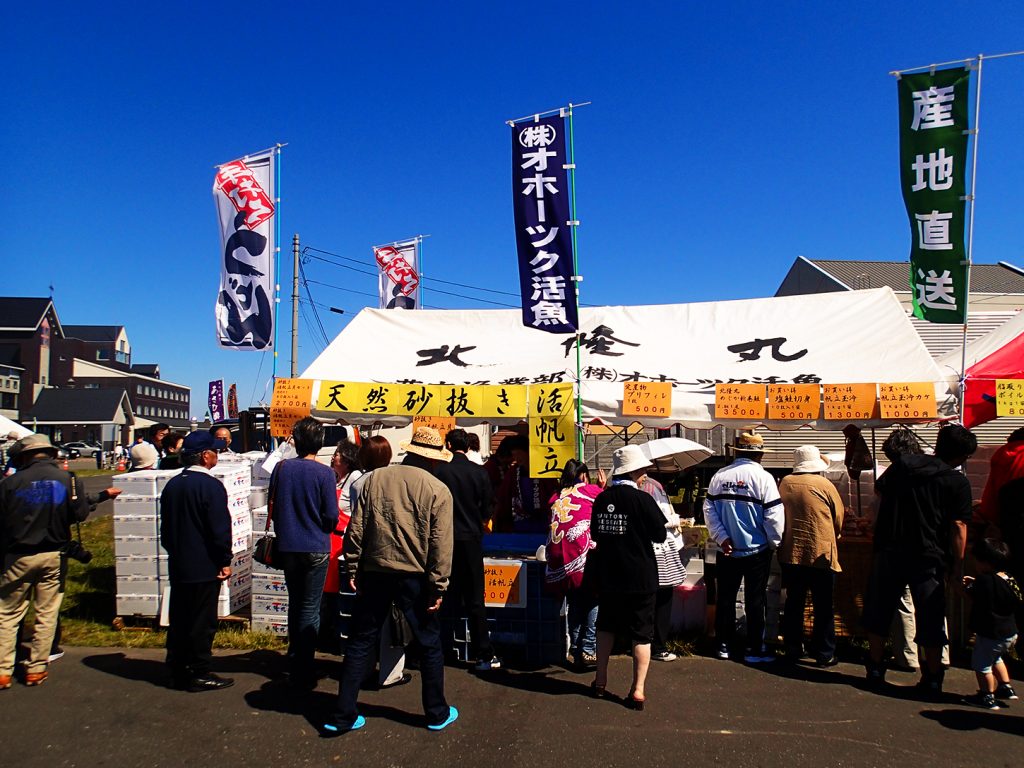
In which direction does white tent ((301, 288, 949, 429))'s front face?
toward the camera

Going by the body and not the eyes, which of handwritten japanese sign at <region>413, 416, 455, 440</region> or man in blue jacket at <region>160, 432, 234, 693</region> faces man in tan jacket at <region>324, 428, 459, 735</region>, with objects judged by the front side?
the handwritten japanese sign

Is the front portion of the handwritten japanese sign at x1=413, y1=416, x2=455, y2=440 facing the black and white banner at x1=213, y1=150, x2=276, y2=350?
no

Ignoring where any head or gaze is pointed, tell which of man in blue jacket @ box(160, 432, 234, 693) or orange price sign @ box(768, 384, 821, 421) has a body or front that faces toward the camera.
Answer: the orange price sign

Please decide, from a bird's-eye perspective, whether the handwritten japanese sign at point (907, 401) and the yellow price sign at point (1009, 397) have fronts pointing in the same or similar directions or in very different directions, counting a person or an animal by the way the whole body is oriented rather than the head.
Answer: same or similar directions

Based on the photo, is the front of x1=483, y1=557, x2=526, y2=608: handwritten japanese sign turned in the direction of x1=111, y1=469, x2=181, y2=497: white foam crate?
no

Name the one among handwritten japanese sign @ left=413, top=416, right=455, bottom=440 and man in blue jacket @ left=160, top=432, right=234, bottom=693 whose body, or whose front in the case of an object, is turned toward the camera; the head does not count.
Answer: the handwritten japanese sign

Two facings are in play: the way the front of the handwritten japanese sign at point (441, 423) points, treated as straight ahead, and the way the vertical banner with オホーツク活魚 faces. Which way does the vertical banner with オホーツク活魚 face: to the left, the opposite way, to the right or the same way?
the same way

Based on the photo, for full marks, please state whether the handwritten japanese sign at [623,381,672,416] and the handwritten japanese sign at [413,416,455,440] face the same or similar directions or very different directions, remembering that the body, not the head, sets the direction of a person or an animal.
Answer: same or similar directions

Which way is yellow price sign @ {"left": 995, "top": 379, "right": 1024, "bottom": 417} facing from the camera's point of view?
toward the camera

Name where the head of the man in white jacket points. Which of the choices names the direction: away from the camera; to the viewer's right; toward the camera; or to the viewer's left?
away from the camera

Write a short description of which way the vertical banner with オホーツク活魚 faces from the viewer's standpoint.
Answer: facing the viewer

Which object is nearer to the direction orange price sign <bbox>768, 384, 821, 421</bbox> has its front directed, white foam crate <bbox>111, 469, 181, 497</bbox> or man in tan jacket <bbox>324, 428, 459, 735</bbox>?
the man in tan jacket

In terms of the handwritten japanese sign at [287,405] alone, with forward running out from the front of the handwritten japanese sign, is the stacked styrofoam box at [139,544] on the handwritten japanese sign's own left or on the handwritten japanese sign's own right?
on the handwritten japanese sign's own right

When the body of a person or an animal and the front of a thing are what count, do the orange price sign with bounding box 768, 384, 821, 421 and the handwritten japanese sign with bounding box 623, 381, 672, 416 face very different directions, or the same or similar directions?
same or similar directions
